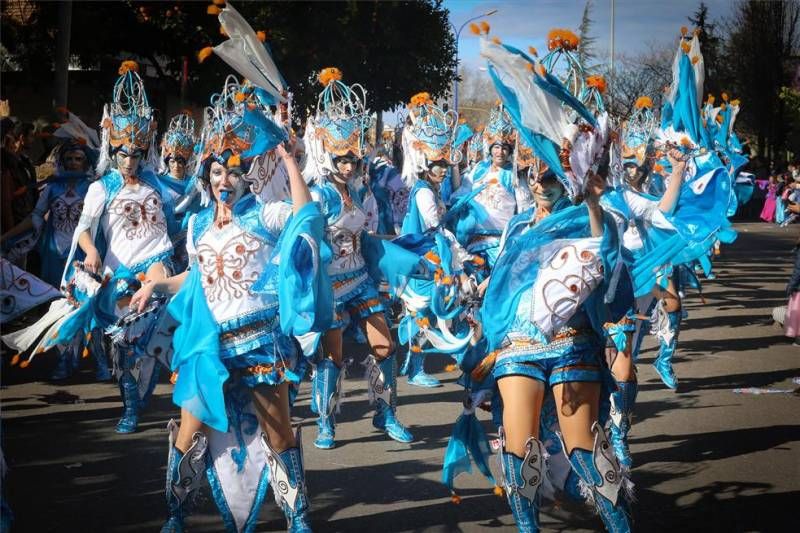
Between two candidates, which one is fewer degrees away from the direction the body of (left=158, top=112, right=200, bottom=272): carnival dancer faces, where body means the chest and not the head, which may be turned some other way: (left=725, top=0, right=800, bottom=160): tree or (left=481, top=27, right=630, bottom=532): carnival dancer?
the carnival dancer

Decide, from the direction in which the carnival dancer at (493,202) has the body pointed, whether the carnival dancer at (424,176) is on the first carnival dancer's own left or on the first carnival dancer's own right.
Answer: on the first carnival dancer's own right

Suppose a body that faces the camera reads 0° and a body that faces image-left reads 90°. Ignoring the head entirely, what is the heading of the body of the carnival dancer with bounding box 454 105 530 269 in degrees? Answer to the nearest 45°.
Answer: approximately 0°

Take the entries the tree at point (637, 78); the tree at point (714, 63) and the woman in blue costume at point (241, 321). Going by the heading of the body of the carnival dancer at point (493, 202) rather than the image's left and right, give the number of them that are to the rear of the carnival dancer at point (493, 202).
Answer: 2

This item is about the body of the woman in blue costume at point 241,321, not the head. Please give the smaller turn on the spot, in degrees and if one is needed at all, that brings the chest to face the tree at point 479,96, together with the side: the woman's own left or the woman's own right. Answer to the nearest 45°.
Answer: approximately 180°

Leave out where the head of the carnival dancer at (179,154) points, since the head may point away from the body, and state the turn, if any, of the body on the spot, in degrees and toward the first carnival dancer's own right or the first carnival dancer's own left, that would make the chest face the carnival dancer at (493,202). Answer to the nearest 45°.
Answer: approximately 45° to the first carnival dancer's own left

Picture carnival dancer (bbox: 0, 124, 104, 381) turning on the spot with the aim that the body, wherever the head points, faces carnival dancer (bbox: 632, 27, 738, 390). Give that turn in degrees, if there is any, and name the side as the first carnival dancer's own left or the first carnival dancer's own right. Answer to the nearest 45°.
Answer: approximately 45° to the first carnival dancer's own left

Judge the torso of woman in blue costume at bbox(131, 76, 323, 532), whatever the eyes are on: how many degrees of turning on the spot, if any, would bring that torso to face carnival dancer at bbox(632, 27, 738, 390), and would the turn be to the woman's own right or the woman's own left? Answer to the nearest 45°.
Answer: approximately 135° to the woman's own left
